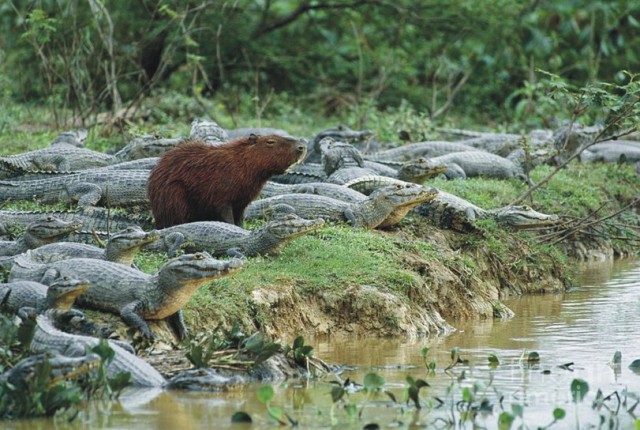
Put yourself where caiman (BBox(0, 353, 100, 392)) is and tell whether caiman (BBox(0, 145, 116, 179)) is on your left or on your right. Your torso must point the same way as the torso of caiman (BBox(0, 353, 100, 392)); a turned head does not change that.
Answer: on your left

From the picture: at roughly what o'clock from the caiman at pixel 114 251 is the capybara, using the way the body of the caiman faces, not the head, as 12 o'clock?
The capybara is roughly at 10 o'clock from the caiman.

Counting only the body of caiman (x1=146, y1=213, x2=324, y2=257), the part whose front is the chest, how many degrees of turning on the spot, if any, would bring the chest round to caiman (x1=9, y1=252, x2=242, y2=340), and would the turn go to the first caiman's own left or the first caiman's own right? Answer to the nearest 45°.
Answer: approximately 90° to the first caiman's own right

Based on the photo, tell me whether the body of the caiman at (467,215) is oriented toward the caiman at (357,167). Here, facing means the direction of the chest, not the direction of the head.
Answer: no

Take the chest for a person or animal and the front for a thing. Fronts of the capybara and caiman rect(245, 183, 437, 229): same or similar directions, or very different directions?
same or similar directions

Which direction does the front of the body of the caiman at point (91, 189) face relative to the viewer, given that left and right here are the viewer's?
facing to the right of the viewer

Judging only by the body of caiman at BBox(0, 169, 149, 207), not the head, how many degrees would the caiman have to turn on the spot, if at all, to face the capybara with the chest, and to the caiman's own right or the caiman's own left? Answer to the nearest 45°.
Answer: approximately 45° to the caiman's own right

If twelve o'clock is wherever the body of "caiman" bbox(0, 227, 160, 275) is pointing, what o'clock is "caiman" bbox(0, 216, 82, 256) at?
"caiman" bbox(0, 216, 82, 256) is roughly at 8 o'clock from "caiman" bbox(0, 227, 160, 275).

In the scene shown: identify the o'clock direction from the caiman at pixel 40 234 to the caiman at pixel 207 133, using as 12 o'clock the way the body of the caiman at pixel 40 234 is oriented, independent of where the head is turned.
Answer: the caiman at pixel 207 133 is roughly at 10 o'clock from the caiman at pixel 40 234.

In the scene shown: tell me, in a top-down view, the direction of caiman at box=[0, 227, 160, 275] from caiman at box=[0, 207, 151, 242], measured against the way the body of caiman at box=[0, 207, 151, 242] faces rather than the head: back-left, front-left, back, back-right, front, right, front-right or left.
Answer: right

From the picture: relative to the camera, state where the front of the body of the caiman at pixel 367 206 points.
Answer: to the viewer's right

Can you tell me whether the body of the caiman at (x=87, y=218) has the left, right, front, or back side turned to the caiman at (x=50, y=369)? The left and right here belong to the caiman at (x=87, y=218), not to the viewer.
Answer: right

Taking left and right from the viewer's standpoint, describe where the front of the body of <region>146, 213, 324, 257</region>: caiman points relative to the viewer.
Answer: facing to the right of the viewer

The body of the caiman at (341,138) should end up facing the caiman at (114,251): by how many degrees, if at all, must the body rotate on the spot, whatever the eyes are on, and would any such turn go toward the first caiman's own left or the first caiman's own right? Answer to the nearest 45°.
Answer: approximately 90° to the first caiman's own right

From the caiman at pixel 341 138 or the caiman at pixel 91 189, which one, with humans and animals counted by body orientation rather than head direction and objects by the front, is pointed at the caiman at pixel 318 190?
the caiman at pixel 91 189

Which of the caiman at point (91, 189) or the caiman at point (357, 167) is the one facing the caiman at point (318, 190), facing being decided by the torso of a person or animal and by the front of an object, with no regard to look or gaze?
the caiman at point (91, 189)

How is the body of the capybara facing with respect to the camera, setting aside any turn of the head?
to the viewer's right

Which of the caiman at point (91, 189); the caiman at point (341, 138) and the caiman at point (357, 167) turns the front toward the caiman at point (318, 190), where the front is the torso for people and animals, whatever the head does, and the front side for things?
the caiman at point (91, 189)

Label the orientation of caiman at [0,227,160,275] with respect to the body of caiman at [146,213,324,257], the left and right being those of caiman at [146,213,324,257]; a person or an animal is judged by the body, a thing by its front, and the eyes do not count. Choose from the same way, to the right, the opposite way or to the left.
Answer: the same way

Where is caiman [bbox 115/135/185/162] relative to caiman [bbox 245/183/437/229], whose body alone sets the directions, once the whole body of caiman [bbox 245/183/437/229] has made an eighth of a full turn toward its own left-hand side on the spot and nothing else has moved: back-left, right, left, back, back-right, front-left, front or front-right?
left

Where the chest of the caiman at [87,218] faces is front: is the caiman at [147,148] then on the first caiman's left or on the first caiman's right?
on the first caiman's left

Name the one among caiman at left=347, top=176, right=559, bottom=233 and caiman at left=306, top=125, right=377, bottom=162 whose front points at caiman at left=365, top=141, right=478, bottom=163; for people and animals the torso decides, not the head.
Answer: caiman at left=306, top=125, right=377, bottom=162

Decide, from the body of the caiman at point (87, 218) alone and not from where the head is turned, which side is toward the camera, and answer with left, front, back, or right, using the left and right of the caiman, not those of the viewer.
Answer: right
